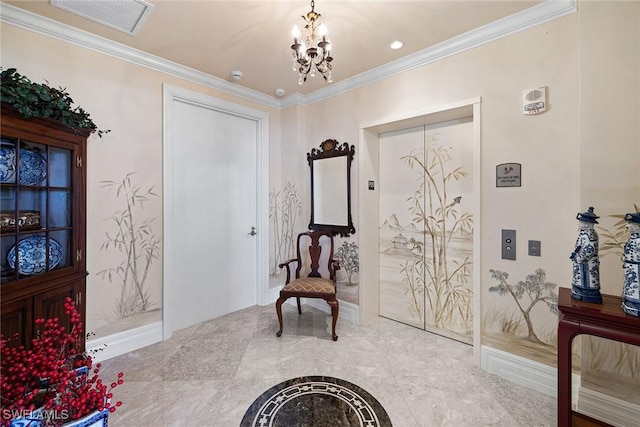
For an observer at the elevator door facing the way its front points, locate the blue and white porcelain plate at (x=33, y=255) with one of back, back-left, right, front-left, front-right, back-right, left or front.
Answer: front

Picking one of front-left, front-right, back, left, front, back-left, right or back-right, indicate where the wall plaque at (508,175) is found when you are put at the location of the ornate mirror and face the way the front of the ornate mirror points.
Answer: left

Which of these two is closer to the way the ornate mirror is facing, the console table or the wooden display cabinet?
the wooden display cabinet

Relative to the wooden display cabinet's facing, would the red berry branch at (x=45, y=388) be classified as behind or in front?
in front

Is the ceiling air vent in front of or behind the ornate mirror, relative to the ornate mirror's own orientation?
in front

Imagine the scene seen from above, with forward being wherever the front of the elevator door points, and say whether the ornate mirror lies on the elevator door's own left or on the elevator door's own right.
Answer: on the elevator door's own right

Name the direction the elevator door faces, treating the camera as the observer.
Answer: facing the viewer and to the left of the viewer

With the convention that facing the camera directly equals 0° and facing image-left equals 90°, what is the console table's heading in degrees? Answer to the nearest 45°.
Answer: approximately 45°

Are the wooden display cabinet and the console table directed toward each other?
yes

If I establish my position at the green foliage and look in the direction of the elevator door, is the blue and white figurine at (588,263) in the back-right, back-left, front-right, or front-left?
front-right

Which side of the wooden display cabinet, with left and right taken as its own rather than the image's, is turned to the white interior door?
left

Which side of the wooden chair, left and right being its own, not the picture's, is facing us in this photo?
front

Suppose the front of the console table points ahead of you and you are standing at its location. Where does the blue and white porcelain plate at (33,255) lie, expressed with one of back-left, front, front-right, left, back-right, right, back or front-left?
front

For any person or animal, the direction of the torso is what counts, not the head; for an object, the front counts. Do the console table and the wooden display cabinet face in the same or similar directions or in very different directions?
very different directions

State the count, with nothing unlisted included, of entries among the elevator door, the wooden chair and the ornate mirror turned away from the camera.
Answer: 0

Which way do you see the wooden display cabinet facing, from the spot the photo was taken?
facing the viewer and to the right of the viewer

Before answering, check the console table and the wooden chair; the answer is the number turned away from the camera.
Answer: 0

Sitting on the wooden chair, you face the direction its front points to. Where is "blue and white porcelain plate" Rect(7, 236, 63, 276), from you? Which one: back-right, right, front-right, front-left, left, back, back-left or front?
front-right

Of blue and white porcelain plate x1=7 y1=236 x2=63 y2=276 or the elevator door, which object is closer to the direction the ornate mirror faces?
the blue and white porcelain plate

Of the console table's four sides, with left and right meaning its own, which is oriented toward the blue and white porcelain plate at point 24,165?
front
